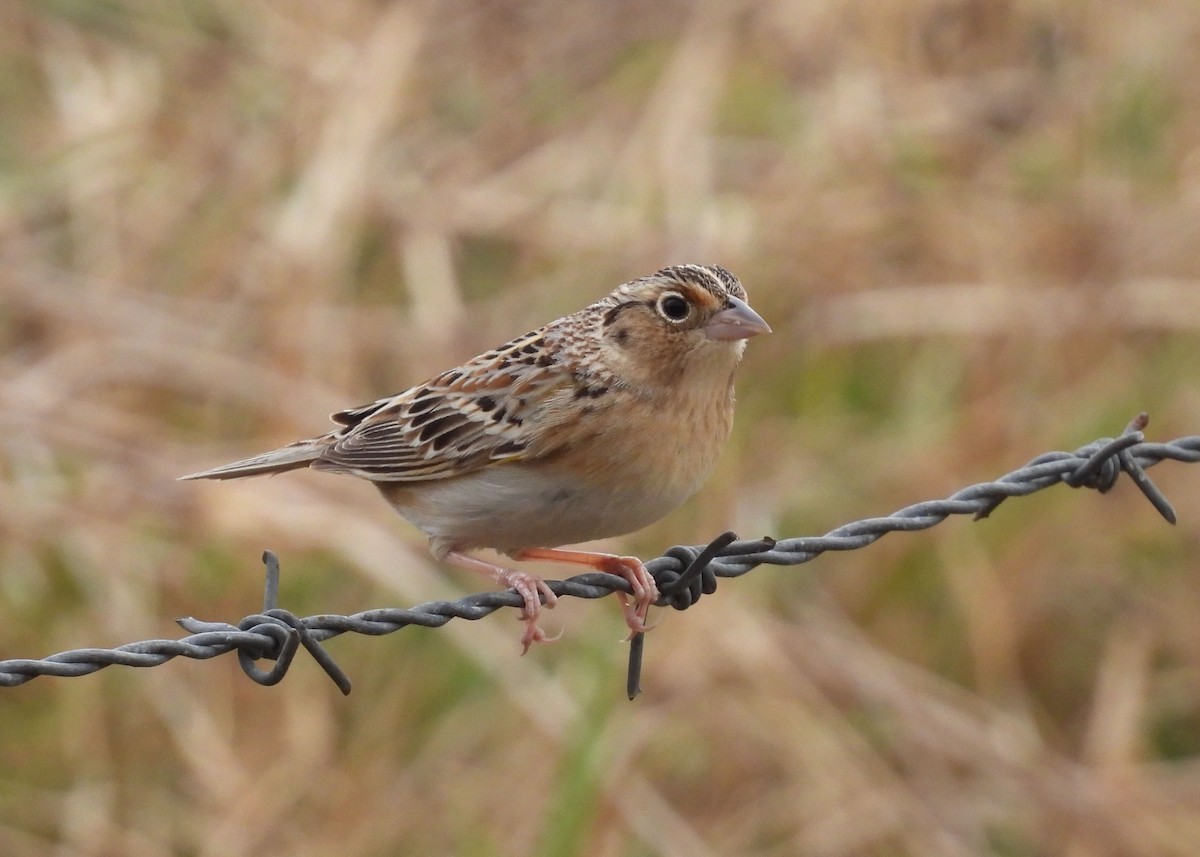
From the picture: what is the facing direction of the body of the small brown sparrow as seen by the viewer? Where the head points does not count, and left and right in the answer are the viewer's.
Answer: facing to the right of the viewer
